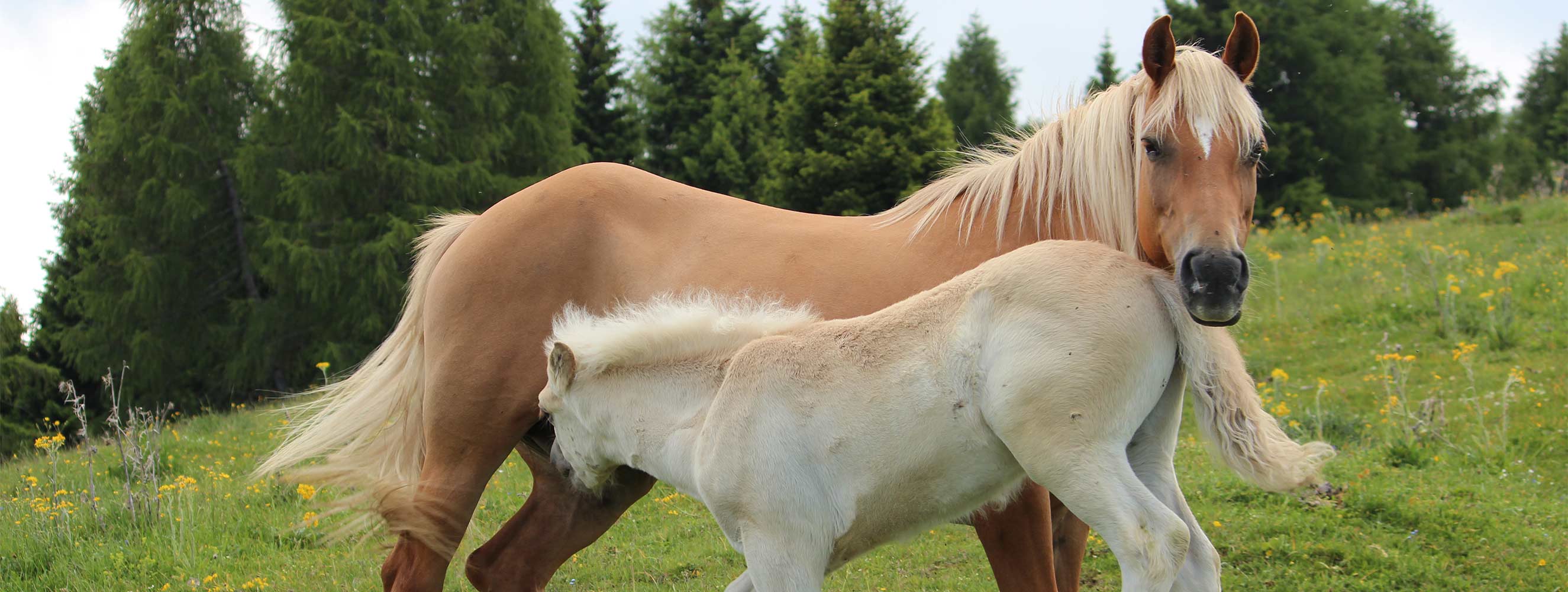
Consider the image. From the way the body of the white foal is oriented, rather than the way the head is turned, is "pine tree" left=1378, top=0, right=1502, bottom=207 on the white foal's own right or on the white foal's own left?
on the white foal's own right

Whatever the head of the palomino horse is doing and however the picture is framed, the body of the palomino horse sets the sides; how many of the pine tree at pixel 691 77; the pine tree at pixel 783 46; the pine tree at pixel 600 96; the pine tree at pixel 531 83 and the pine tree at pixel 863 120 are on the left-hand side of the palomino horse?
5

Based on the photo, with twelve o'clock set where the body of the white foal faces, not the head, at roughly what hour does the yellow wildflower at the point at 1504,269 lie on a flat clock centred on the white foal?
The yellow wildflower is roughly at 4 o'clock from the white foal.

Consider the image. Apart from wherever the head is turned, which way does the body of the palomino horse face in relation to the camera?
to the viewer's right

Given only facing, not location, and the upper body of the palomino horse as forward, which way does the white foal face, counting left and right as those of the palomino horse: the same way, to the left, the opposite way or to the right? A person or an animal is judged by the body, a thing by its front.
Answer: the opposite way

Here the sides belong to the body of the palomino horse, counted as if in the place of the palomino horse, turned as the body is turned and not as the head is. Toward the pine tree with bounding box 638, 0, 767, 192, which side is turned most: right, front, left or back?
left

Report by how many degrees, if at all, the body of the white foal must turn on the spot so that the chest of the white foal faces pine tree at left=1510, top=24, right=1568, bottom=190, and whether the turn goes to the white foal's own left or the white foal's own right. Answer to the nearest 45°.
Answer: approximately 135° to the white foal's own right

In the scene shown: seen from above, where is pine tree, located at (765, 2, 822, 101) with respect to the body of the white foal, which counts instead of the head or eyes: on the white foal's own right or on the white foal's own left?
on the white foal's own right

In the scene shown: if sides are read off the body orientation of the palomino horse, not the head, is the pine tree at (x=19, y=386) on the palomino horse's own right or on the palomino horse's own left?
on the palomino horse's own left

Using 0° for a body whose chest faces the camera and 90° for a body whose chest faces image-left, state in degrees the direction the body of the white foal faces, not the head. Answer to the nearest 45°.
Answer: approximately 90°

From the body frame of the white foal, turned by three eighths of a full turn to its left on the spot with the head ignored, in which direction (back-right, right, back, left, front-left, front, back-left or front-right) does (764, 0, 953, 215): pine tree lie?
back-left
